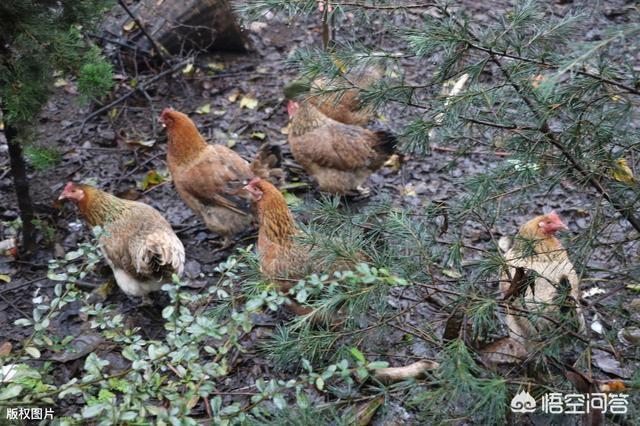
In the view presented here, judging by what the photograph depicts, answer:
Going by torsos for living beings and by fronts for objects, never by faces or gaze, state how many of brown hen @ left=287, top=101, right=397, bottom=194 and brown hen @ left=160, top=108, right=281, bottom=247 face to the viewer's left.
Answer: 2

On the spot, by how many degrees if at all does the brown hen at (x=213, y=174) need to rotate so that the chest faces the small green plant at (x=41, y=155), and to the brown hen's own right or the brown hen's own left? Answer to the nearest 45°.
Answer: approximately 45° to the brown hen's own left

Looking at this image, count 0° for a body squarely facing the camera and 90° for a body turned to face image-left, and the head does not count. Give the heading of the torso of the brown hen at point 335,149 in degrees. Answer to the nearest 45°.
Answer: approximately 90°

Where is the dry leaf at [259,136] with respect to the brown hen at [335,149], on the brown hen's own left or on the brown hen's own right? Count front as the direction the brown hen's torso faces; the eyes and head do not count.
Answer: on the brown hen's own right

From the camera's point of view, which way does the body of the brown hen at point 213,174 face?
to the viewer's left

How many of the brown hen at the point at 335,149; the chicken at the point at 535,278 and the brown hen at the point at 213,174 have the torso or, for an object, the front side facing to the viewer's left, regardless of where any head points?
2

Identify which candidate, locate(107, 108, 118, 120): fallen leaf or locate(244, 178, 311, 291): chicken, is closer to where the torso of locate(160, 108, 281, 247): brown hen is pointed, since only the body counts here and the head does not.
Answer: the fallen leaf

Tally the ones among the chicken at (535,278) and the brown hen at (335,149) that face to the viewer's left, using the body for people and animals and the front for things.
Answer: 1

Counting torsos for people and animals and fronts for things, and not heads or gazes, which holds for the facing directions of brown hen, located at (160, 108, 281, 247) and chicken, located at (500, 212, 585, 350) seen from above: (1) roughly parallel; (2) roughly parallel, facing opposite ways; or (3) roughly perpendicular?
roughly perpendicular
